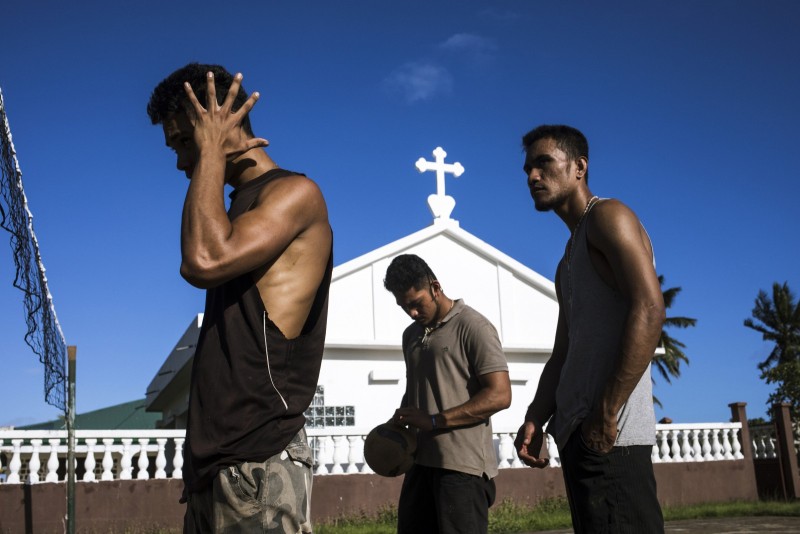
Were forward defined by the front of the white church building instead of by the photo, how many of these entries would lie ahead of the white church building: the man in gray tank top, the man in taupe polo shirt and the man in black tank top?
3

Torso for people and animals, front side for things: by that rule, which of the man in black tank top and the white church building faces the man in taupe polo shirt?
the white church building

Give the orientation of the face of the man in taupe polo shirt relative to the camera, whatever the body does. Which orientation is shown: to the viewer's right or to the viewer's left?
to the viewer's left

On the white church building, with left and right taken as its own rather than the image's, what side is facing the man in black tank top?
front

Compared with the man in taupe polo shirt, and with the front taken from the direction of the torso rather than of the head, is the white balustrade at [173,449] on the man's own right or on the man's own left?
on the man's own right

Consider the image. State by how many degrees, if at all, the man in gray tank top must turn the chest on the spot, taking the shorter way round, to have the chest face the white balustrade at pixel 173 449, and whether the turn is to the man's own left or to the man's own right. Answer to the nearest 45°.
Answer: approximately 90° to the man's own right

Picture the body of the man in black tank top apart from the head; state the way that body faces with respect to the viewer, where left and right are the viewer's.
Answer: facing to the left of the viewer

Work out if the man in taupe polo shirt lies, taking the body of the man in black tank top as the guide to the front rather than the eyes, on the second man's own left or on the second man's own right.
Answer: on the second man's own right

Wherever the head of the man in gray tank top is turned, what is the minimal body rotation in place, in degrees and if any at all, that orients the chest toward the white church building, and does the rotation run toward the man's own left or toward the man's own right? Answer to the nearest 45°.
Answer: approximately 135° to the man's own right

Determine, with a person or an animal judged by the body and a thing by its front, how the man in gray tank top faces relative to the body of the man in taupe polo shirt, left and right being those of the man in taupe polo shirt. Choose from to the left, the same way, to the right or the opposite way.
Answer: the same way

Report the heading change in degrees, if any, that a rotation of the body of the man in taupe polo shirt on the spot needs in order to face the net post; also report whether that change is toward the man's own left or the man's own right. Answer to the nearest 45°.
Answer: approximately 90° to the man's own right

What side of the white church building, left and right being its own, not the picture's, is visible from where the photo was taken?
front

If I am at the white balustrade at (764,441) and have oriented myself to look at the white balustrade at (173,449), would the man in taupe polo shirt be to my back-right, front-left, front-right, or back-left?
front-left

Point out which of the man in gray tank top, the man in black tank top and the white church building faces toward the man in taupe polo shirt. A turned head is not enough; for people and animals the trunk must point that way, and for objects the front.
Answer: the white church building

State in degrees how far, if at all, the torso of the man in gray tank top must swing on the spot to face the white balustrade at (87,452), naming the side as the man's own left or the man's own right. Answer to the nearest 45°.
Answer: approximately 90° to the man's own right

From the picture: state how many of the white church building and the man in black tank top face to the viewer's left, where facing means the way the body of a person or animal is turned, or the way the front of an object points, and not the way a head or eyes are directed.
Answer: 1

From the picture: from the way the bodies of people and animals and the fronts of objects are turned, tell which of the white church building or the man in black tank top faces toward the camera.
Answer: the white church building

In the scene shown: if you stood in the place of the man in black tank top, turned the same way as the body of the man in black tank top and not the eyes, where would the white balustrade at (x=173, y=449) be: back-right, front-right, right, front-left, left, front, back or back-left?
right

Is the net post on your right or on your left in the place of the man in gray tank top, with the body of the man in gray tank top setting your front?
on your right

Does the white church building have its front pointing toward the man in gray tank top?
yes
